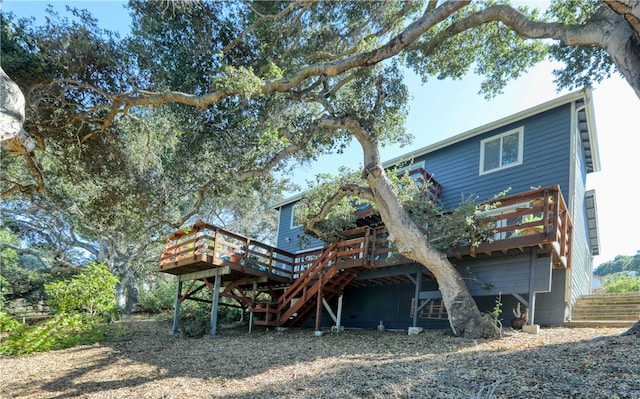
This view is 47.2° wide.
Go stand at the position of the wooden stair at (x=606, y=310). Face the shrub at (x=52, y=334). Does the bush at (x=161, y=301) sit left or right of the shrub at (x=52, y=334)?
right

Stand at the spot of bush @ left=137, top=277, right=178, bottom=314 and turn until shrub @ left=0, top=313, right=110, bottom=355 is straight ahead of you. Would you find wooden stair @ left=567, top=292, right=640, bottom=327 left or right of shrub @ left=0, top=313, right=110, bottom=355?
left

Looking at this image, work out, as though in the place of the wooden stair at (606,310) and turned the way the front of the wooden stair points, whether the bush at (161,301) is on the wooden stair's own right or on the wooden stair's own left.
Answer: on the wooden stair's own right

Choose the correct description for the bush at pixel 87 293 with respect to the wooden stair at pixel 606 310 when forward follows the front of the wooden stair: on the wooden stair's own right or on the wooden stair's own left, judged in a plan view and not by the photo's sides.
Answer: on the wooden stair's own right
